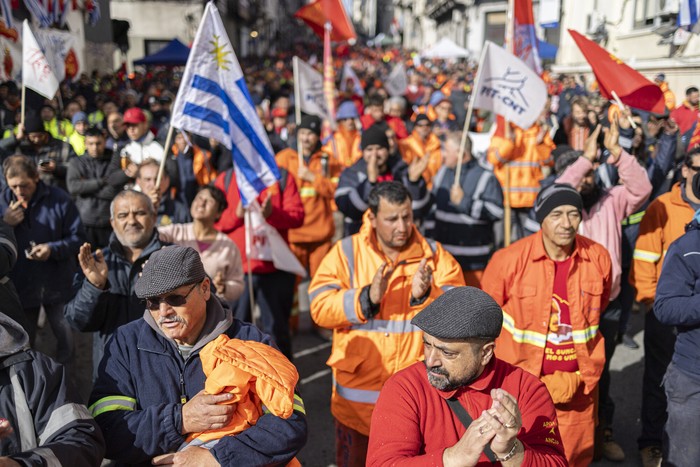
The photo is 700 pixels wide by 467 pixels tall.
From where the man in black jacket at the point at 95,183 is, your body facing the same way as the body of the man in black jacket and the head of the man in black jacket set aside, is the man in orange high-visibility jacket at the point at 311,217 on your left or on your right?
on your left

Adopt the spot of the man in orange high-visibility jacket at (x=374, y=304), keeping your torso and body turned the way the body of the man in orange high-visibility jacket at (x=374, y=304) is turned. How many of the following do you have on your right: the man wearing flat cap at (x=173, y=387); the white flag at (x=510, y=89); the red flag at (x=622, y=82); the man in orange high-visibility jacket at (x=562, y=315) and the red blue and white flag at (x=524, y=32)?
1

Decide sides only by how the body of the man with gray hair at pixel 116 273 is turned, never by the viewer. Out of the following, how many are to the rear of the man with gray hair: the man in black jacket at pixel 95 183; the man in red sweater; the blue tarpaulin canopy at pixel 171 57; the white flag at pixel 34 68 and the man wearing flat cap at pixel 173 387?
3

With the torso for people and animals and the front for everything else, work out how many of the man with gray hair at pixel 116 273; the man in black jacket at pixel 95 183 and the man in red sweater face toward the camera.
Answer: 3

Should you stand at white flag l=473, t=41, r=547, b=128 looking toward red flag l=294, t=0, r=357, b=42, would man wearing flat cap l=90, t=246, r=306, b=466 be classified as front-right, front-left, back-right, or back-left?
back-left

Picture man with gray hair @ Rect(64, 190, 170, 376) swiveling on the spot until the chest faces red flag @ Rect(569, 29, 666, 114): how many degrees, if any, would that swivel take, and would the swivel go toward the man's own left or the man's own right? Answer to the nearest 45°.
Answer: approximately 90° to the man's own left

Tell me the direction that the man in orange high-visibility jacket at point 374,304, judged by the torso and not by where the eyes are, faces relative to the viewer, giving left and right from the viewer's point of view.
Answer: facing the viewer and to the right of the viewer

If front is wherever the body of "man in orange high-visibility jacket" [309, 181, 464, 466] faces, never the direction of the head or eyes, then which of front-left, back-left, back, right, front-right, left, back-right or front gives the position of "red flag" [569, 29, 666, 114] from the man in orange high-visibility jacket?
left

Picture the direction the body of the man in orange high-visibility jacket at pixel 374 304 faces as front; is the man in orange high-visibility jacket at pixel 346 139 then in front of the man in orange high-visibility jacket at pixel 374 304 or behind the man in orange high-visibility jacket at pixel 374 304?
behind
